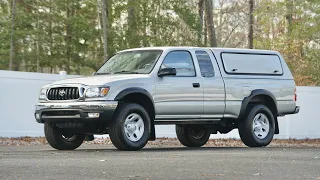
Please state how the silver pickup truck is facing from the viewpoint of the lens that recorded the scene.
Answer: facing the viewer and to the left of the viewer
